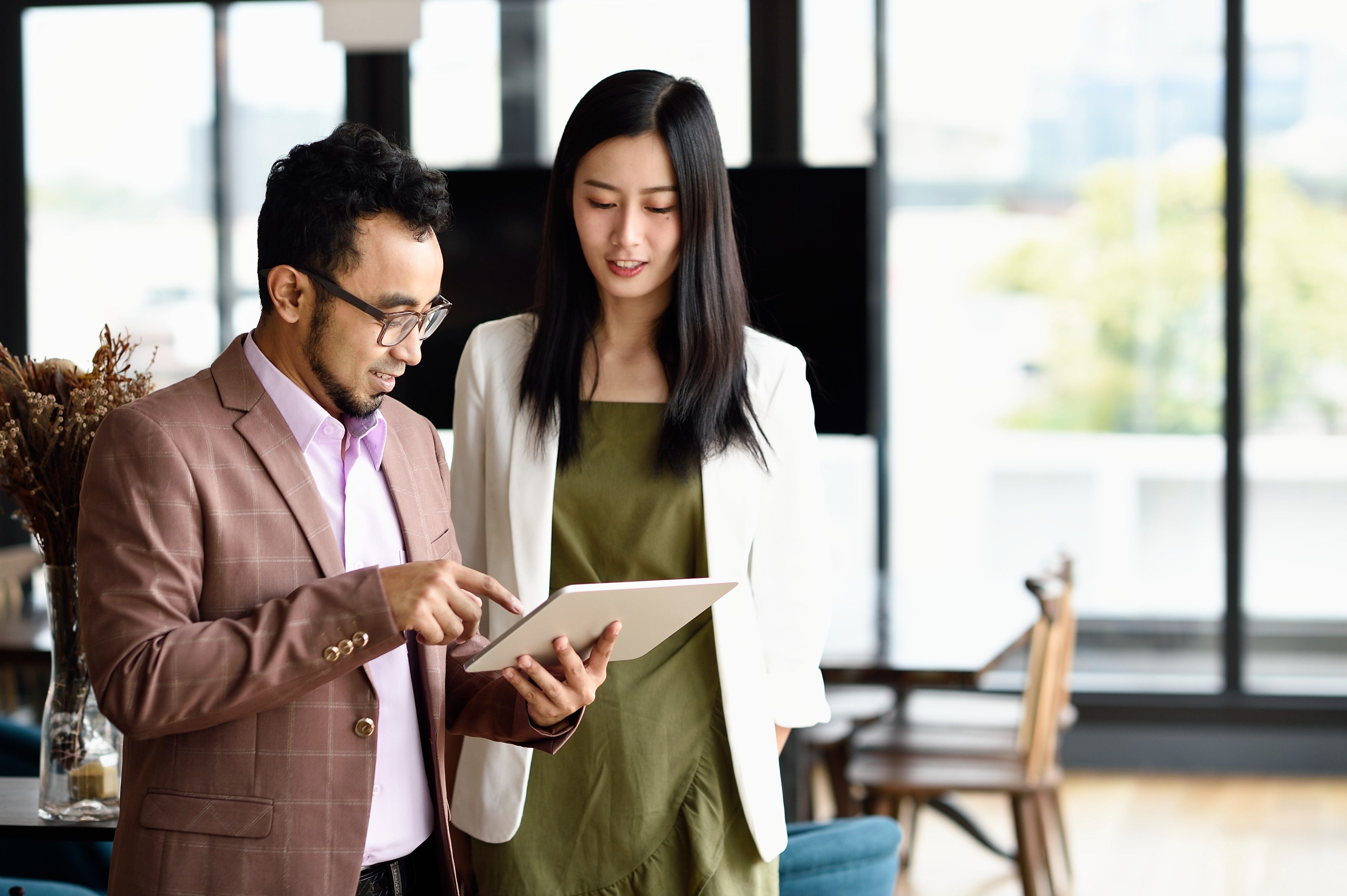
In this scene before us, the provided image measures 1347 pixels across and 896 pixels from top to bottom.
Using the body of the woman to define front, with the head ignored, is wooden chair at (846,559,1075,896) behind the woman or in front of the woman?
behind

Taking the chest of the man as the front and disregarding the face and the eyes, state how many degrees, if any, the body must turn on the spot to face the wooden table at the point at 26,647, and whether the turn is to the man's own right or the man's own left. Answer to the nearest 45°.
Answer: approximately 135° to the man's own left

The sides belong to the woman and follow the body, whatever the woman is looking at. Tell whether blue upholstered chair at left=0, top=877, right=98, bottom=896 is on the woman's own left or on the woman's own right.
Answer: on the woman's own right

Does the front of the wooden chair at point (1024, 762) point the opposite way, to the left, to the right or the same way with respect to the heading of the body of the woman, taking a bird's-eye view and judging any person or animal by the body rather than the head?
to the right

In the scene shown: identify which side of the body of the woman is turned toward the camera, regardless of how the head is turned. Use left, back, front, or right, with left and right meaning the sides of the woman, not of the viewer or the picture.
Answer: front

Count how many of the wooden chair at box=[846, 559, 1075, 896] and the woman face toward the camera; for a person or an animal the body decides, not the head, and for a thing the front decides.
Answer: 1

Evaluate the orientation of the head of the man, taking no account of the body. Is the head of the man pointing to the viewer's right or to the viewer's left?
to the viewer's right

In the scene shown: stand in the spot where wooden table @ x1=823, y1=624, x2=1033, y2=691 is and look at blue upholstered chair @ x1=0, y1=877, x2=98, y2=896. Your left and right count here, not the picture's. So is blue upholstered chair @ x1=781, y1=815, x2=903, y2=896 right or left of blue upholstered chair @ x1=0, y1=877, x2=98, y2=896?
left

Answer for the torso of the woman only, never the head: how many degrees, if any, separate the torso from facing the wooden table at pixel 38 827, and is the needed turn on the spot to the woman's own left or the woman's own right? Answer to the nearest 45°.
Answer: approximately 90° to the woman's own right

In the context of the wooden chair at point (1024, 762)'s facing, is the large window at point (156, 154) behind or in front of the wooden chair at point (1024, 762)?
in front

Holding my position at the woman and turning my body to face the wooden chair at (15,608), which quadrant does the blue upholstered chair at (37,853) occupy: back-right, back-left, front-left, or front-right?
front-left

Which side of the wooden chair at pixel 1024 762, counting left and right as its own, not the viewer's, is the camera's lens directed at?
left
